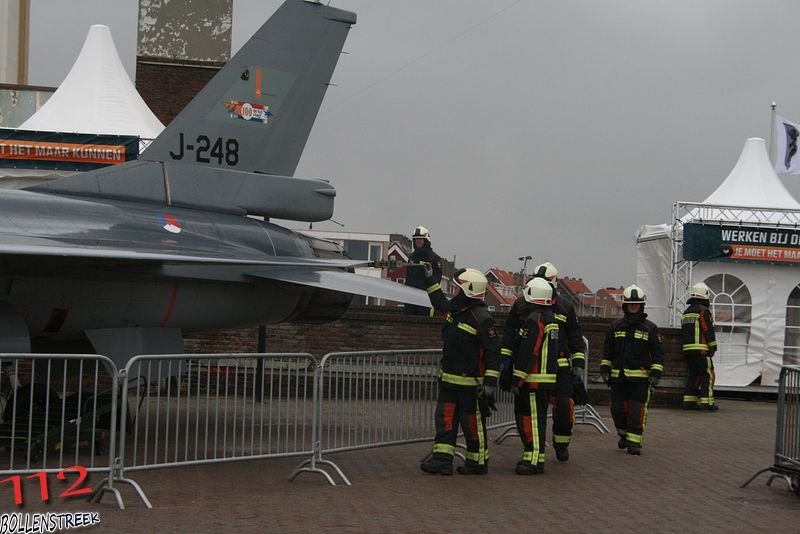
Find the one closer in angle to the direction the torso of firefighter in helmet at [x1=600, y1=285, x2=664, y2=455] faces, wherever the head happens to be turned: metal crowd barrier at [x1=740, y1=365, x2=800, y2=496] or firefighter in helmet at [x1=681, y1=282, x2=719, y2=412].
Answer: the metal crowd barrier

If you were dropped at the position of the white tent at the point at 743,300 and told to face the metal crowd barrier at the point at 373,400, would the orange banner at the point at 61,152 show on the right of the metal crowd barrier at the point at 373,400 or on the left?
right

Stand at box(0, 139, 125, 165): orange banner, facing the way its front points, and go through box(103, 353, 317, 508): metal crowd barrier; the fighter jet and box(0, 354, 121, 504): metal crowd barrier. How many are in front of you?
3

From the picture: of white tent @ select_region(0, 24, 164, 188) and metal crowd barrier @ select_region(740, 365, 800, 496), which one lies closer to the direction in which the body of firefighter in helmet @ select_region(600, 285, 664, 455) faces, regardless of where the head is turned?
the metal crowd barrier

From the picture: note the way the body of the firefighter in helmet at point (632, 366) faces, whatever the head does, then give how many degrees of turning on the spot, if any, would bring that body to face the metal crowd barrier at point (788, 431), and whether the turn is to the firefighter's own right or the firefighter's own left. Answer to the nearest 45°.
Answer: approximately 45° to the firefighter's own left

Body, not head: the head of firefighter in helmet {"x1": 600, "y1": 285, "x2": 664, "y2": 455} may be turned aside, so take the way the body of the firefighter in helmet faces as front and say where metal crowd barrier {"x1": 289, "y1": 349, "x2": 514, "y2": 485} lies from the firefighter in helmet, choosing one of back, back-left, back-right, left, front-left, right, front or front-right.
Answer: front-right

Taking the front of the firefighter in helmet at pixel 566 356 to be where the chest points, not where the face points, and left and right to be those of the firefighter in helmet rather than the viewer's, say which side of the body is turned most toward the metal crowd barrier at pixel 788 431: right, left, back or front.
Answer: left

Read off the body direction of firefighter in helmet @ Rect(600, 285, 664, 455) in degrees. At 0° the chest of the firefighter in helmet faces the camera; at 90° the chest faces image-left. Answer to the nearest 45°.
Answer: approximately 0°

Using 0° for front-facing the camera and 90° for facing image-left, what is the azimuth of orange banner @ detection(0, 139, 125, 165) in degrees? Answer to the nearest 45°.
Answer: approximately 0°
